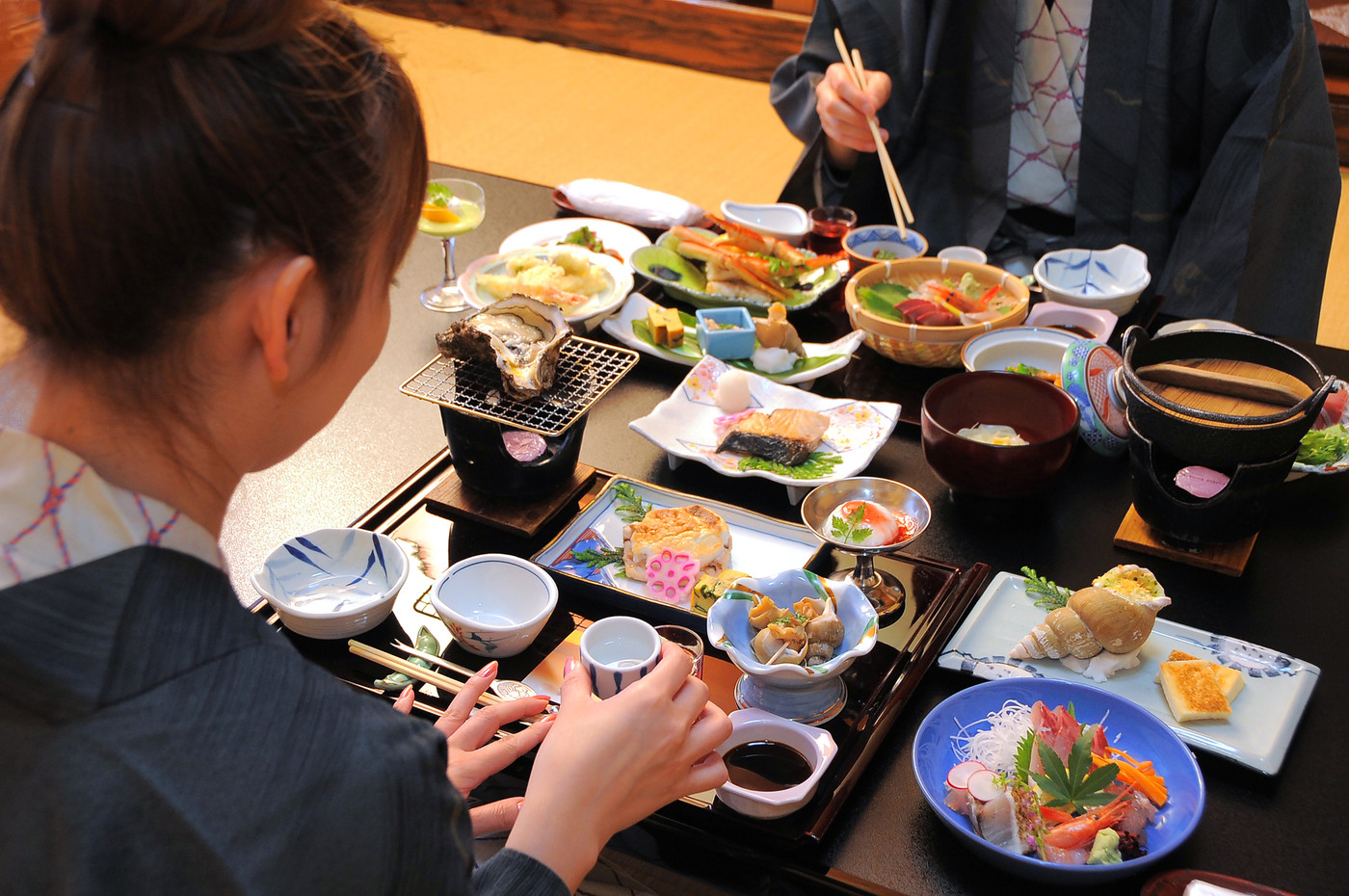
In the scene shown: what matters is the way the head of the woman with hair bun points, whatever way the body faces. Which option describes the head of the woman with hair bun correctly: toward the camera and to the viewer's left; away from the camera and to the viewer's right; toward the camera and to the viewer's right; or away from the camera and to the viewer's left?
away from the camera and to the viewer's right

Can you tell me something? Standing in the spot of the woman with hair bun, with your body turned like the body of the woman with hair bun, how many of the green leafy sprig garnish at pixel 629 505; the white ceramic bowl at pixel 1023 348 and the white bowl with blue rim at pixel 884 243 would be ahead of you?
3

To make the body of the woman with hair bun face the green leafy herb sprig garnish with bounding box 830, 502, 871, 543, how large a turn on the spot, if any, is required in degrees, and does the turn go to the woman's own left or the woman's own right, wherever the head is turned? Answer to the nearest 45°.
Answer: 0° — they already face it

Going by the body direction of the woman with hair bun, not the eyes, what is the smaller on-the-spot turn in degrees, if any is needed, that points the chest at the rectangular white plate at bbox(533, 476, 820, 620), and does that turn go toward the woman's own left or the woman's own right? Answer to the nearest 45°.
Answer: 0° — they already face it

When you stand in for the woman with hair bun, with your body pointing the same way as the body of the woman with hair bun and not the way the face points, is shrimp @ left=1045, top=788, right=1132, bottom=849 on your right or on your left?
on your right

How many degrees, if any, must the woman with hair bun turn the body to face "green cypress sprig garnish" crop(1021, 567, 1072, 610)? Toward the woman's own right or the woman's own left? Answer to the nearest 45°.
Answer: approximately 45° to the woman's own right

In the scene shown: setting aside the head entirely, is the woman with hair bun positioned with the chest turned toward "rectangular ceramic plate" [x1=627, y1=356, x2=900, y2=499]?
yes

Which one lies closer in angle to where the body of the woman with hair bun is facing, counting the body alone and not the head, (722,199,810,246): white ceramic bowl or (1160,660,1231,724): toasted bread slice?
the white ceramic bowl

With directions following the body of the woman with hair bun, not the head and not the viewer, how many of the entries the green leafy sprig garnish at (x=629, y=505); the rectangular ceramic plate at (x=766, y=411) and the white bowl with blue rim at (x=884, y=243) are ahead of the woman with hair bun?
3

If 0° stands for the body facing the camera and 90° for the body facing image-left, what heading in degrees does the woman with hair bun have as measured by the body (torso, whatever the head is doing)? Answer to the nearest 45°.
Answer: approximately 225°

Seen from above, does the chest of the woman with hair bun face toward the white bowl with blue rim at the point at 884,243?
yes

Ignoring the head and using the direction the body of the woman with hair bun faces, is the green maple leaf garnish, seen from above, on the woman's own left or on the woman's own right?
on the woman's own right
